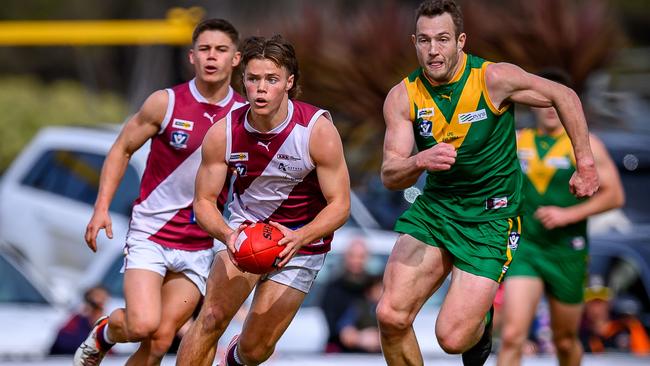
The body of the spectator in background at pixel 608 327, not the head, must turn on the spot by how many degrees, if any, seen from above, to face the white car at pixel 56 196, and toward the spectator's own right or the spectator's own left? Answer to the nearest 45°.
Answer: approximately 90° to the spectator's own right

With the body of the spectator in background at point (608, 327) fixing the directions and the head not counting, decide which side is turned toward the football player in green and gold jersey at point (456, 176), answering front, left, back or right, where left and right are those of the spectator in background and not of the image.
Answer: front

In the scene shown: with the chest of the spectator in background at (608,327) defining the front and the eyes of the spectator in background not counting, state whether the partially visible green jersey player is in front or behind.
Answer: in front

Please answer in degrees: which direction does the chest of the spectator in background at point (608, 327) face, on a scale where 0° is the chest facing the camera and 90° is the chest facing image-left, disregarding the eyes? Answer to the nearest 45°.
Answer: approximately 0°

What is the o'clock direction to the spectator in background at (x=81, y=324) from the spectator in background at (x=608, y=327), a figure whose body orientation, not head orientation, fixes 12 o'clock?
the spectator in background at (x=81, y=324) is roughly at 2 o'clock from the spectator in background at (x=608, y=327).
